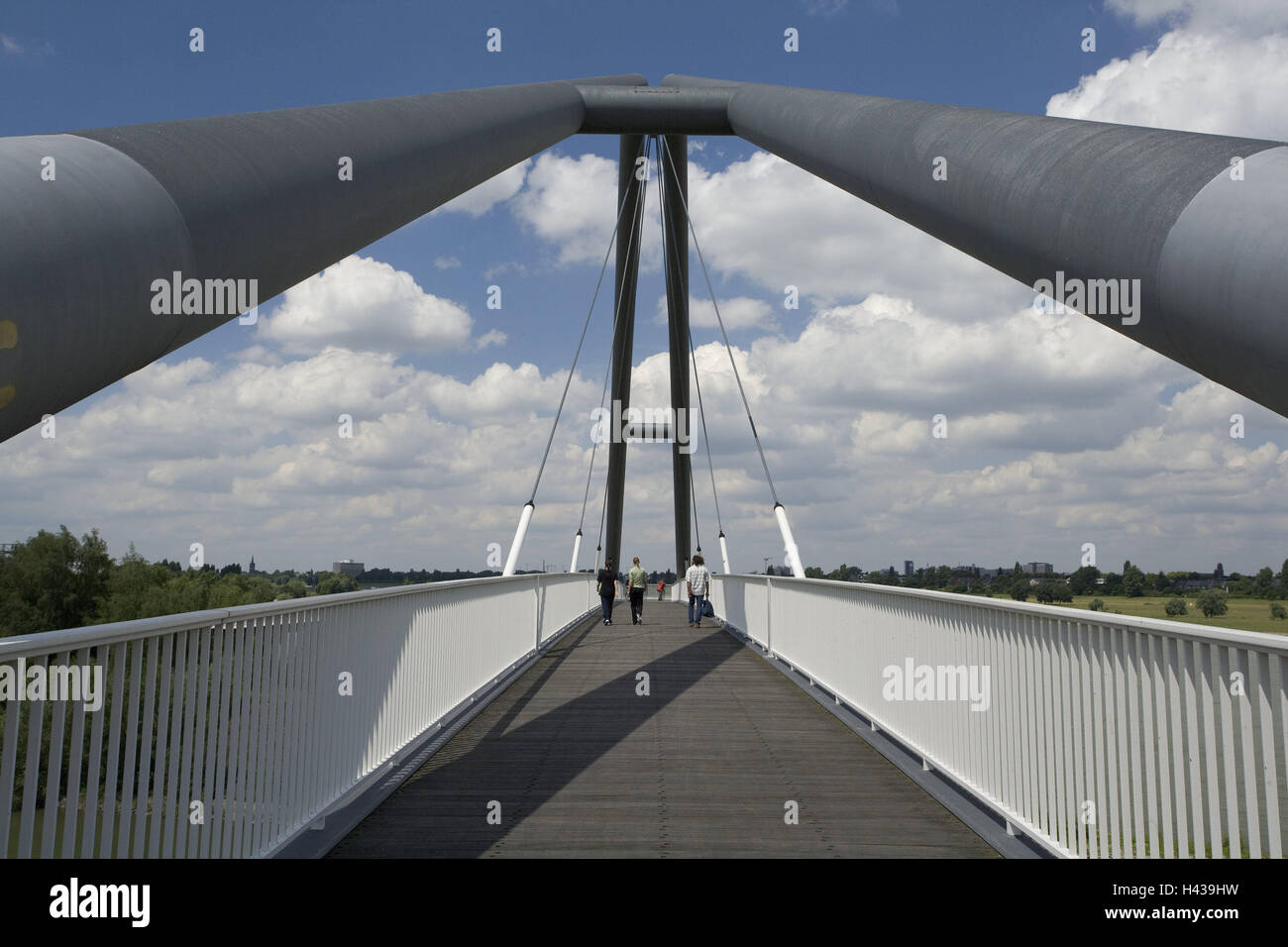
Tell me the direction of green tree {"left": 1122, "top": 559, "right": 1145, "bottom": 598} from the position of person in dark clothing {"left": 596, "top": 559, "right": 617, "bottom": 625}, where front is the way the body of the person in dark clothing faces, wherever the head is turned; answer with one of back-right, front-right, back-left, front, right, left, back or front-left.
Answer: front-right

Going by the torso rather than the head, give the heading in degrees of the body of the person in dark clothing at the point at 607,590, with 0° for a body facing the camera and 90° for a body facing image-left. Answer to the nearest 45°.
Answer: approximately 180°

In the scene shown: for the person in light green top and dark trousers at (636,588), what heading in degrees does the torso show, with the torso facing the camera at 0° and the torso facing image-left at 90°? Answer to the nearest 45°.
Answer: approximately 180°

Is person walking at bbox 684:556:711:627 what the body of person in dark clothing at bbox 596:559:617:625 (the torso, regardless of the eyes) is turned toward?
no

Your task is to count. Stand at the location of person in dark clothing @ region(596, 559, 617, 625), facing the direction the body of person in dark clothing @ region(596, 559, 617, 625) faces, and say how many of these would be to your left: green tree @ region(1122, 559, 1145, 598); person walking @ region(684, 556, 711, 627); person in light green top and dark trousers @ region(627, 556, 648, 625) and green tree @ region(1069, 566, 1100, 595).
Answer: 0

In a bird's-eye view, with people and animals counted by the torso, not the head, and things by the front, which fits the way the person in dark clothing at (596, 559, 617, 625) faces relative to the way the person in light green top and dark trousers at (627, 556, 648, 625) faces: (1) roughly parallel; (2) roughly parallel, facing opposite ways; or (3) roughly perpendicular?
roughly parallel

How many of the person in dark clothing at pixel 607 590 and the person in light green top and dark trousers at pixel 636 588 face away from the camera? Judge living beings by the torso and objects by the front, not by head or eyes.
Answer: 2

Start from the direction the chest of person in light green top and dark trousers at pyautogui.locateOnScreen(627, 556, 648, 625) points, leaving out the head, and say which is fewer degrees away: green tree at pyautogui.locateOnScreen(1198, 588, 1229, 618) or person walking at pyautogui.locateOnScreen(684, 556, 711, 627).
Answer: the green tree

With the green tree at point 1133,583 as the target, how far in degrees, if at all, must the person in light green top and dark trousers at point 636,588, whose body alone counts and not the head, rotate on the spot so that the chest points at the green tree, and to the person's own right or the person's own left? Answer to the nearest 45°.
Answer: approximately 45° to the person's own right

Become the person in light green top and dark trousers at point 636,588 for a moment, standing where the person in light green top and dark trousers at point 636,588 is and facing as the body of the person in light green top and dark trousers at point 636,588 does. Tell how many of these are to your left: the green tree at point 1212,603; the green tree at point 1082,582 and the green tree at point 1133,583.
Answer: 0
